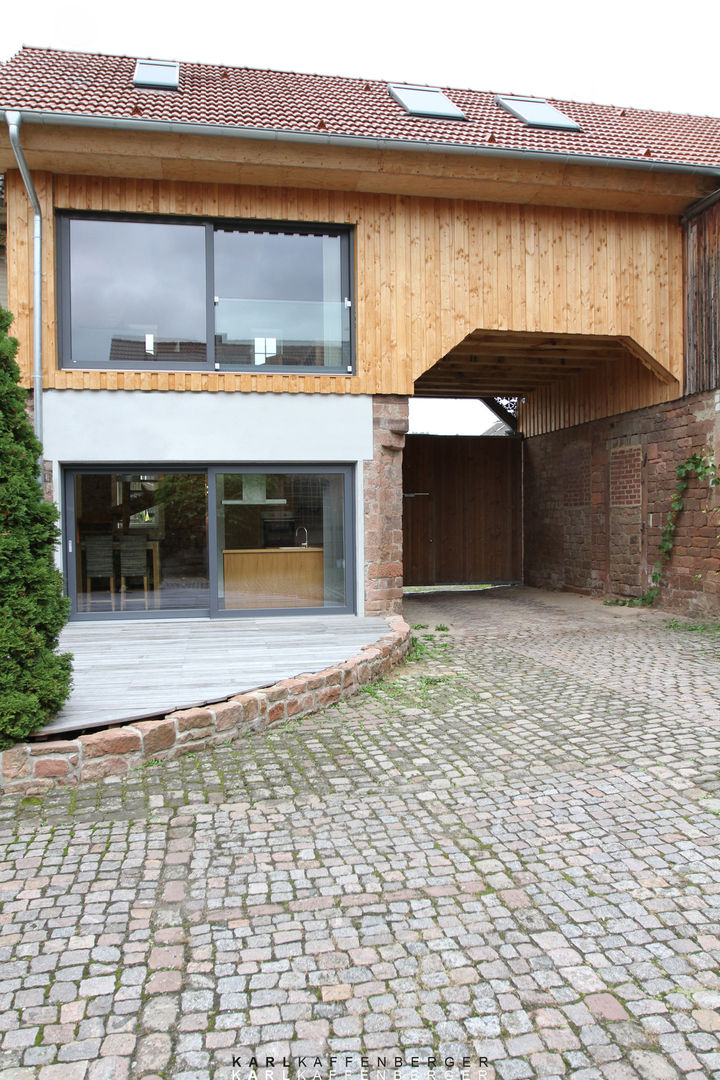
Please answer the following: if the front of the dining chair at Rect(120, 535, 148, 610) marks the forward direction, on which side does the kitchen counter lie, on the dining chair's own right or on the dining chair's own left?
on the dining chair's own right

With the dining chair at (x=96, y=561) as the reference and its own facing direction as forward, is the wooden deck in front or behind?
behind

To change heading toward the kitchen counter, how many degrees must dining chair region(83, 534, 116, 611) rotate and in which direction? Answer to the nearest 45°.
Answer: approximately 90° to its right

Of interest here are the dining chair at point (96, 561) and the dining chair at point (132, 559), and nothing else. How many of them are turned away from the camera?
2

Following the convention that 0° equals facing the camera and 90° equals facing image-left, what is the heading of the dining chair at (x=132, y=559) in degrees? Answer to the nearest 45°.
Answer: approximately 180°

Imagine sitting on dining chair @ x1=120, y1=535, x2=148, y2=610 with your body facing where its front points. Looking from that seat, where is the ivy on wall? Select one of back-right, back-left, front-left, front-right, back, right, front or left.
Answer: right

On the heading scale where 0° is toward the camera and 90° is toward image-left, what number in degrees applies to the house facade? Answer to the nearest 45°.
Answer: approximately 0°

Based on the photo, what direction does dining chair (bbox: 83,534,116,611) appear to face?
away from the camera

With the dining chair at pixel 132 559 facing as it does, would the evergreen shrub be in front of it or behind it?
behind

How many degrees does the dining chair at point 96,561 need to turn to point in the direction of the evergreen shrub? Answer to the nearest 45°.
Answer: approximately 180°
